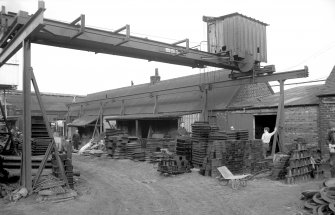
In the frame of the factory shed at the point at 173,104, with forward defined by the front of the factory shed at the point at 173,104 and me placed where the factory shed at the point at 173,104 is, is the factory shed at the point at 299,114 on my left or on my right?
on my left

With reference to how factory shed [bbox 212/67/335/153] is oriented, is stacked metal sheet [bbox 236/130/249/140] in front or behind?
in front

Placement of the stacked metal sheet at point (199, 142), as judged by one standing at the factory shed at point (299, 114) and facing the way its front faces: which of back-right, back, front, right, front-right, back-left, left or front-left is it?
front

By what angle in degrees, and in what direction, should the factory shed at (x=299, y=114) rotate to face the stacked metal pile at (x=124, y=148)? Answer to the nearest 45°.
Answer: approximately 45° to its right

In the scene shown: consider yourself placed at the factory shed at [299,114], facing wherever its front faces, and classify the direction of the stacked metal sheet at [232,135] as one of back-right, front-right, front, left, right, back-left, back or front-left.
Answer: front

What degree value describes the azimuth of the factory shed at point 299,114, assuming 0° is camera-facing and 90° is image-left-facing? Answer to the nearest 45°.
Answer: approximately 45°

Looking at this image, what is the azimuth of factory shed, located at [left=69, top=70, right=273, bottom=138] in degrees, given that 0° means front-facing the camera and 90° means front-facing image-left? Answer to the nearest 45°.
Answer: approximately 45°

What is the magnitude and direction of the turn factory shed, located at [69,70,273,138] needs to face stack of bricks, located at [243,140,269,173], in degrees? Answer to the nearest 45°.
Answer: approximately 45° to its left

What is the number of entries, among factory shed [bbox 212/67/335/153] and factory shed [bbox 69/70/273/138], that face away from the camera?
0

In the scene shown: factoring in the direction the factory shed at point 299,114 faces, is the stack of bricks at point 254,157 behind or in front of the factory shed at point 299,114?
in front

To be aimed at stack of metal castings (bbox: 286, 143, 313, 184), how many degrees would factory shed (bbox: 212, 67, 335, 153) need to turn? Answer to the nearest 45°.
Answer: approximately 45° to its left

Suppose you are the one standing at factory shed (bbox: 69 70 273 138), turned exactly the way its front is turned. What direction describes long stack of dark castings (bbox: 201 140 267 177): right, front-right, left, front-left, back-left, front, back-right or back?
front-left
